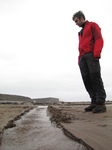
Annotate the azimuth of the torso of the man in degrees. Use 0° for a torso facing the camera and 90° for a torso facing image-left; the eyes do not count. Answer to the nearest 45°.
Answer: approximately 45°
